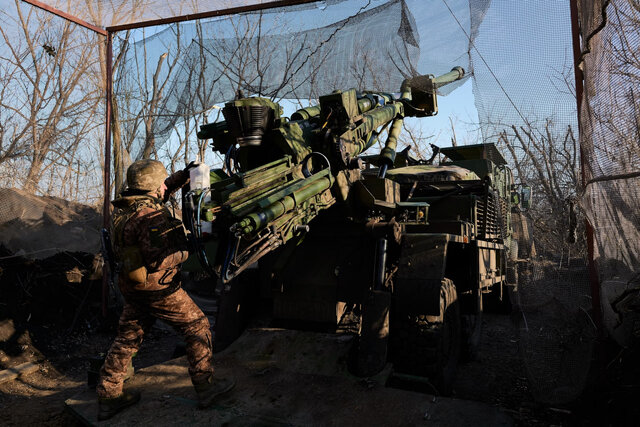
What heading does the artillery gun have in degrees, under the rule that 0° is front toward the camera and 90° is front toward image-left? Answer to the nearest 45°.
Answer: approximately 225°

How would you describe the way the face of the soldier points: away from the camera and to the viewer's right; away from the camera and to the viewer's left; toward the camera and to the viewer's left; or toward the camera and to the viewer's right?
away from the camera and to the viewer's right

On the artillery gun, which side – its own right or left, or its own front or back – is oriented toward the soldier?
back

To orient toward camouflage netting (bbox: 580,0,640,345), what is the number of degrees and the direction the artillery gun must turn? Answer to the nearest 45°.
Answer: approximately 90° to its right

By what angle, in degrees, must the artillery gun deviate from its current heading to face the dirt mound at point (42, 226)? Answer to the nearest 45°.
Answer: approximately 90° to its left

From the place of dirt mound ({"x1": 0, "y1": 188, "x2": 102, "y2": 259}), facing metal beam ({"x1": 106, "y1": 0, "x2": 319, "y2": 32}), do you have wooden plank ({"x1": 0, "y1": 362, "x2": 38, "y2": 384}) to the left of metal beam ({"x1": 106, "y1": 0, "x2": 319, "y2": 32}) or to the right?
right

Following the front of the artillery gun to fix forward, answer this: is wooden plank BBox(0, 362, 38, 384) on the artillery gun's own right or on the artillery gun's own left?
on the artillery gun's own left
